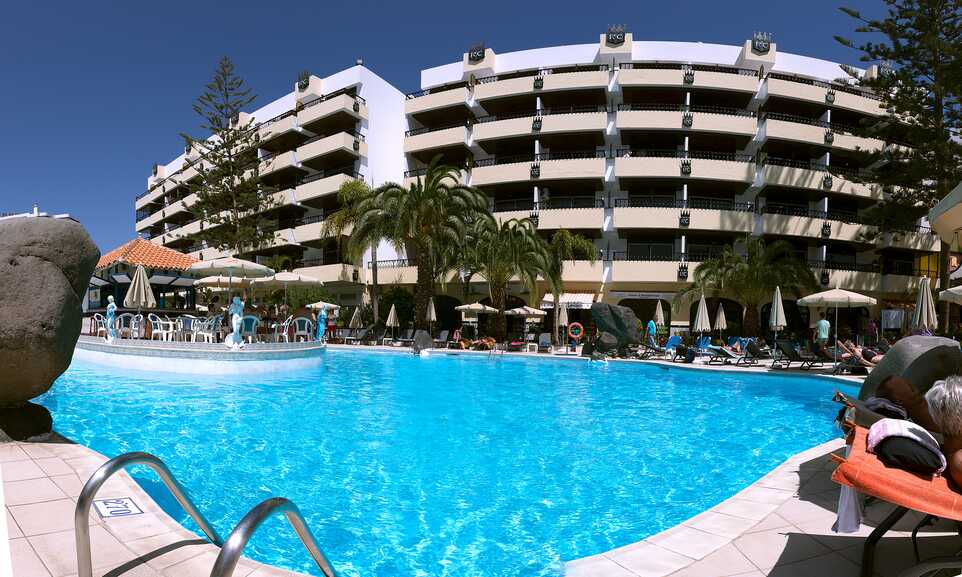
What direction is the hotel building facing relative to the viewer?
toward the camera

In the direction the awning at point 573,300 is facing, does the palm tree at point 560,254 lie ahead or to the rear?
ahead

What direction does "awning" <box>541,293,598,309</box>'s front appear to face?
toward the camera

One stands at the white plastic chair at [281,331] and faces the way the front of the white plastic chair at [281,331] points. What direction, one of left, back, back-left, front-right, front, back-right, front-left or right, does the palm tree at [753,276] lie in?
back

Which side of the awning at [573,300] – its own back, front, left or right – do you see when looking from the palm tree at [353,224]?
right

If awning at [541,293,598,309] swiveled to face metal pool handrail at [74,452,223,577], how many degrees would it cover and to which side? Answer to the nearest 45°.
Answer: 0° — it already faces it

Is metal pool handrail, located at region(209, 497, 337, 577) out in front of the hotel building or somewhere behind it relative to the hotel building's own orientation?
in front

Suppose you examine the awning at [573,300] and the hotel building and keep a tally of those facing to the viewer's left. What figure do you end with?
0
